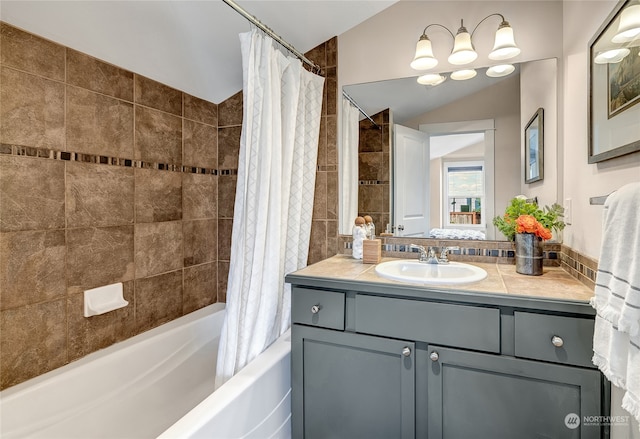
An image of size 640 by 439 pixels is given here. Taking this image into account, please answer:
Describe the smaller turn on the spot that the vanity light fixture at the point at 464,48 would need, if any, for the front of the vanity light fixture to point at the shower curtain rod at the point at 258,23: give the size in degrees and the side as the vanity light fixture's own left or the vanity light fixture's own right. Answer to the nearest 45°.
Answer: approximately 45° to the vanity light fixture's own right

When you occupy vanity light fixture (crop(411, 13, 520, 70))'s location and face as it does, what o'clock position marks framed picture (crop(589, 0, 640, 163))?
The framed picture is roughly at 11 o'clock from the vanity light fixture.

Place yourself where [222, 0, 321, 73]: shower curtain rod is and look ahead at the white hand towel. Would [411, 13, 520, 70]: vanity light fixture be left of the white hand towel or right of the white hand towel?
left

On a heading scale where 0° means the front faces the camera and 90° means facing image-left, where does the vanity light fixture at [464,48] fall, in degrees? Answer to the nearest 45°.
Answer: approximately 0°

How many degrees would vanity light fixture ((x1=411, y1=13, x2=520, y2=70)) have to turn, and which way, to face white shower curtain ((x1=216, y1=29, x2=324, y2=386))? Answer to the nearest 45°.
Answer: approximately 45° to its right
